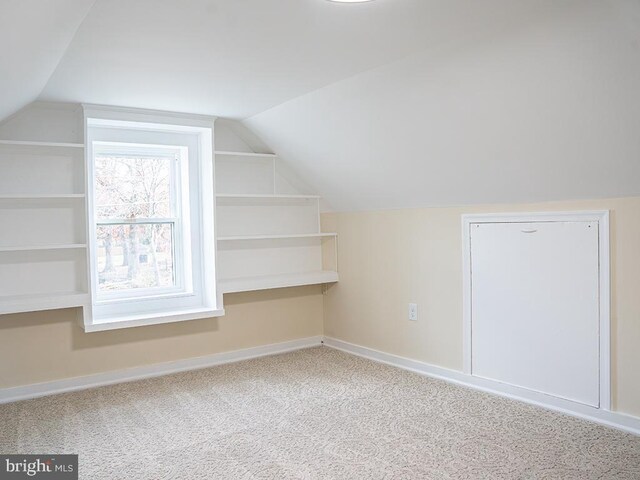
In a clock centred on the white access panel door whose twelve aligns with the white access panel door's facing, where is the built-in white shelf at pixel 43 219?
The built-in white shelf is roughly at 1 o'clock from the white access panel door.

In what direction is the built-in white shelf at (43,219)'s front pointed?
toward the camera

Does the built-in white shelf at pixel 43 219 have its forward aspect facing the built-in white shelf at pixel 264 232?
no

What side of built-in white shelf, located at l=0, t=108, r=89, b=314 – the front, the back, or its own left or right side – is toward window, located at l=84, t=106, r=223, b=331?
left

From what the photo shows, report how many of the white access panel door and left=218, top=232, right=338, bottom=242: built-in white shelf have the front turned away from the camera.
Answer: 0

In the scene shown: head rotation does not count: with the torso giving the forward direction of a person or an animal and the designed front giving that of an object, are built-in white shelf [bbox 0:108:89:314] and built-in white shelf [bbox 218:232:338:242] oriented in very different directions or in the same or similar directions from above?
same or similar directions

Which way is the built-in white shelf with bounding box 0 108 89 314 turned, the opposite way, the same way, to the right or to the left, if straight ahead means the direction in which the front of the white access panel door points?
to the left

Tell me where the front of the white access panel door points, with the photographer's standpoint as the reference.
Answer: facing the viewer and to the left of the viewer

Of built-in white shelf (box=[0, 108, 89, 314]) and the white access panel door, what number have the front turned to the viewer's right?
0

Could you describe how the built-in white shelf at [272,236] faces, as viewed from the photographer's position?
facing the viewer and to the right of the viewer

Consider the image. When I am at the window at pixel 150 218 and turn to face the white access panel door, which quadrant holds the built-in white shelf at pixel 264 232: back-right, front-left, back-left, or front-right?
front-left

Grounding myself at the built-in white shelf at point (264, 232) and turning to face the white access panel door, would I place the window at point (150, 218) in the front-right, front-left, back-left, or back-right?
back-right

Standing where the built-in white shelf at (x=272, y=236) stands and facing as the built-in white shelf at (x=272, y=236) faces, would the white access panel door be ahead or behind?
ahead

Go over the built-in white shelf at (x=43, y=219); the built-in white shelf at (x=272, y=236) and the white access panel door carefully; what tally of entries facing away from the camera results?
0

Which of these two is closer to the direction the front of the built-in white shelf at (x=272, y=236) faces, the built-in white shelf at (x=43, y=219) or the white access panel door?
the white access panel door

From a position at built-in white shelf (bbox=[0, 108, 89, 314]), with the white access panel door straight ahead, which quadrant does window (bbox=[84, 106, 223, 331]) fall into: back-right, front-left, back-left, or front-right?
front-left

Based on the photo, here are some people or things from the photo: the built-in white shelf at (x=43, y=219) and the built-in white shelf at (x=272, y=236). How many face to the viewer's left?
0
